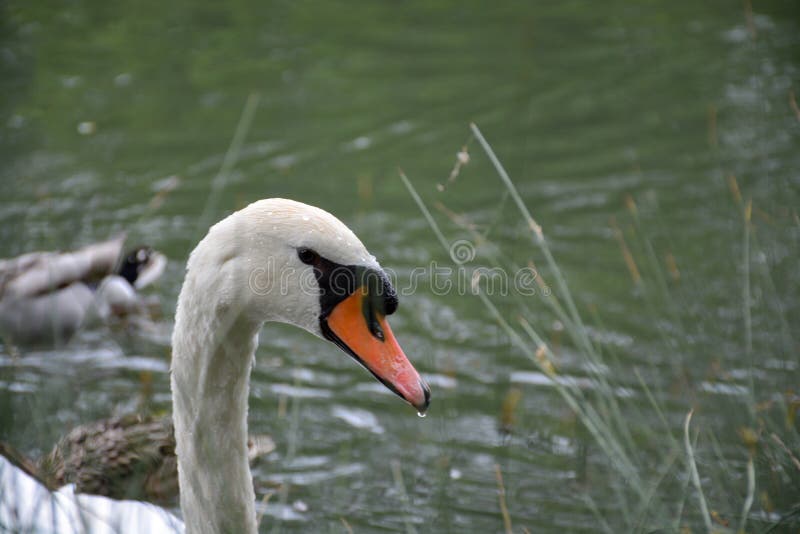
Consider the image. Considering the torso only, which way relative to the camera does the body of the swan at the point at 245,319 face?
to the viewer's right
